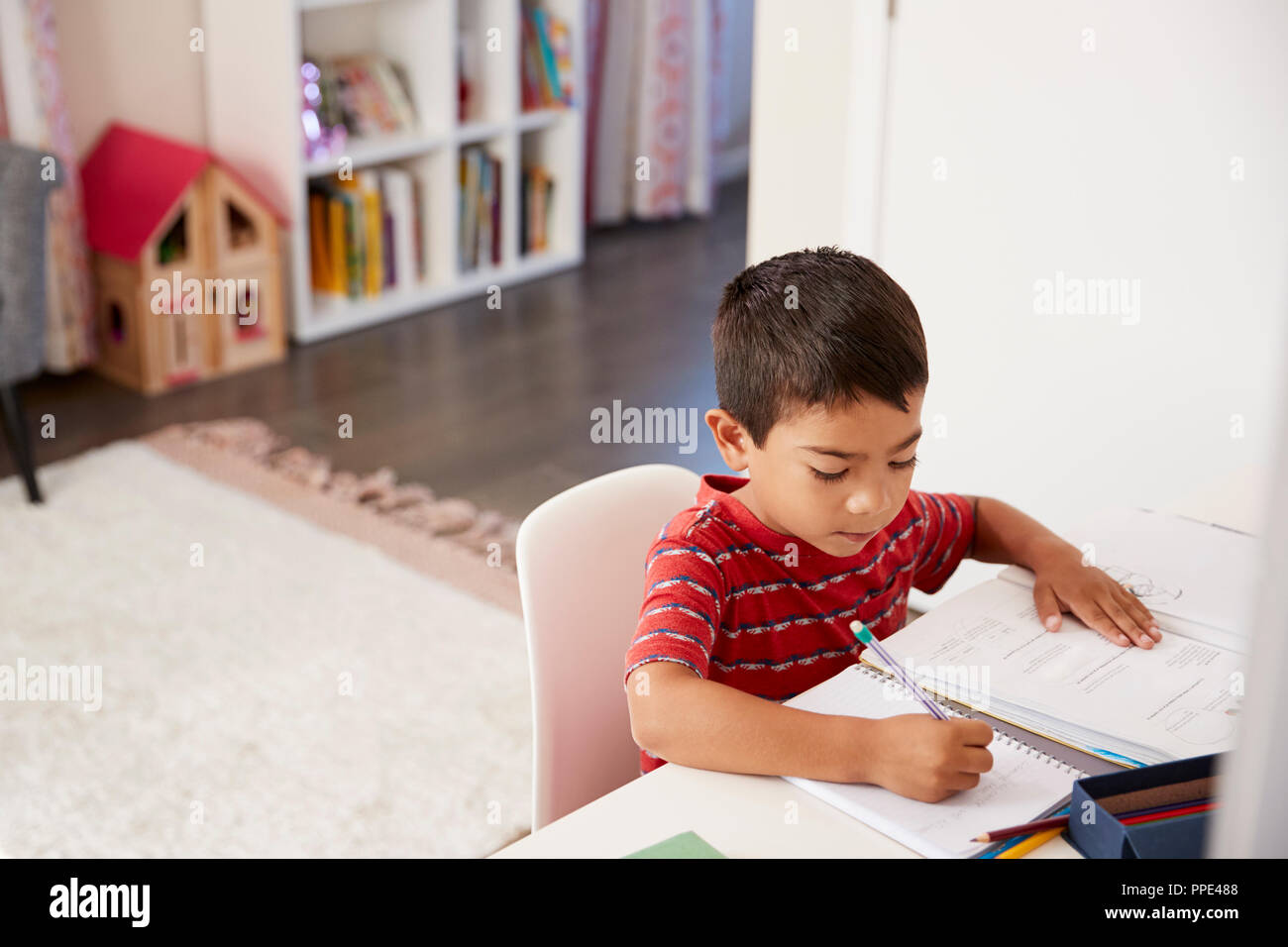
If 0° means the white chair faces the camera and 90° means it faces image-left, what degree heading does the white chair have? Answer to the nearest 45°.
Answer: approximately 315°

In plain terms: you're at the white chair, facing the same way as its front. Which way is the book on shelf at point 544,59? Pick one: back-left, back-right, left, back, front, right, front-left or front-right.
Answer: back-left

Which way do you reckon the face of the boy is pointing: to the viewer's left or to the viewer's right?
to the viewer's right

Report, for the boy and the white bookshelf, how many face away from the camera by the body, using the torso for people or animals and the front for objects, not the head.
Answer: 0

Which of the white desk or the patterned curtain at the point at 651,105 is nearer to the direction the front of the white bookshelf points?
the white desk

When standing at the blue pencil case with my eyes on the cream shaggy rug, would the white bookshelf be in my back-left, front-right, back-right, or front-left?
front-right

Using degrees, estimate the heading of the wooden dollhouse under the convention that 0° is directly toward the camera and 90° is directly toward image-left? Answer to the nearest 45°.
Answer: approximately 315°

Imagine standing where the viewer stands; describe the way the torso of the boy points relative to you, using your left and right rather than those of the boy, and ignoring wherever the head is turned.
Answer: facing the viewer and to the right of the viewer

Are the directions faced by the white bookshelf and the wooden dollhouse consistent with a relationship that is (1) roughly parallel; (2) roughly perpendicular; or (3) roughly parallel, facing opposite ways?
roughly parallel

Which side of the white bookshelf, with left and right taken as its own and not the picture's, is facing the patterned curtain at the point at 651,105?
left

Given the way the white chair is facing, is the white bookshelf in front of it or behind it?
behind
